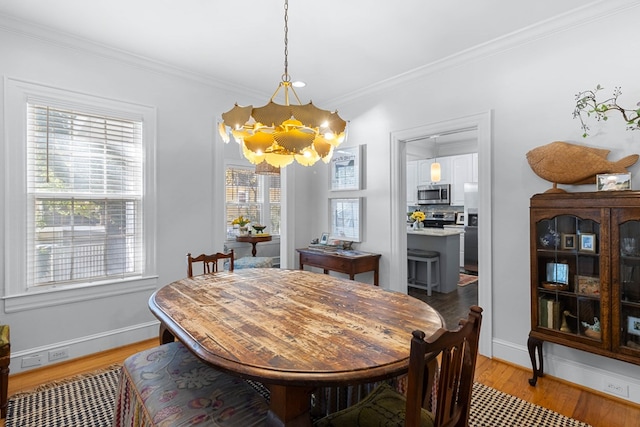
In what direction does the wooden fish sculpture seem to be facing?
to the viewer's left

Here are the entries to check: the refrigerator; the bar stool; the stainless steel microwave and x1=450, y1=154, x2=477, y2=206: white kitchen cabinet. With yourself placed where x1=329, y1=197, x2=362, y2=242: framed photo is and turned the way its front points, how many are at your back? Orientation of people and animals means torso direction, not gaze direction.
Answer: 4

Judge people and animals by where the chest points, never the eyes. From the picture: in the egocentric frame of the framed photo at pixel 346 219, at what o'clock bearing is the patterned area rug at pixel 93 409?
The patterned area rug is roughly at 12 o'clock from the framed photo.

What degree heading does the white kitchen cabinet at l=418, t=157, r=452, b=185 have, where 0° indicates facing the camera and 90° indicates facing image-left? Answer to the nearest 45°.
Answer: approximately 0°

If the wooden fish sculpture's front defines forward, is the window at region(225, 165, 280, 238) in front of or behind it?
in front

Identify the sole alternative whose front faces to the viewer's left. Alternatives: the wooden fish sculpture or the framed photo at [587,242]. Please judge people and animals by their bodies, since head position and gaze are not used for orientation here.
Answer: the wooden fish sculpture

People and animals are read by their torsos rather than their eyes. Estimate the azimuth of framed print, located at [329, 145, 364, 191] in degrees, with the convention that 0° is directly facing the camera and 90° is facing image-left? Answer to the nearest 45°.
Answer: approximately 45°

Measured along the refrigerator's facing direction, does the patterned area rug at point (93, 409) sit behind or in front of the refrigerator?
in front

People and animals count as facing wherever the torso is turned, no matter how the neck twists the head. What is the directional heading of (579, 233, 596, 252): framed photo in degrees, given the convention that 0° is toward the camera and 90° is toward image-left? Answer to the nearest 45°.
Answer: approximately 0°

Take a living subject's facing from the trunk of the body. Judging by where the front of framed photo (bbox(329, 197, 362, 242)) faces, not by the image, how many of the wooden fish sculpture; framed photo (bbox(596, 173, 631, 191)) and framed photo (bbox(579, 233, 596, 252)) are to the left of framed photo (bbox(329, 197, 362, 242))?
3
